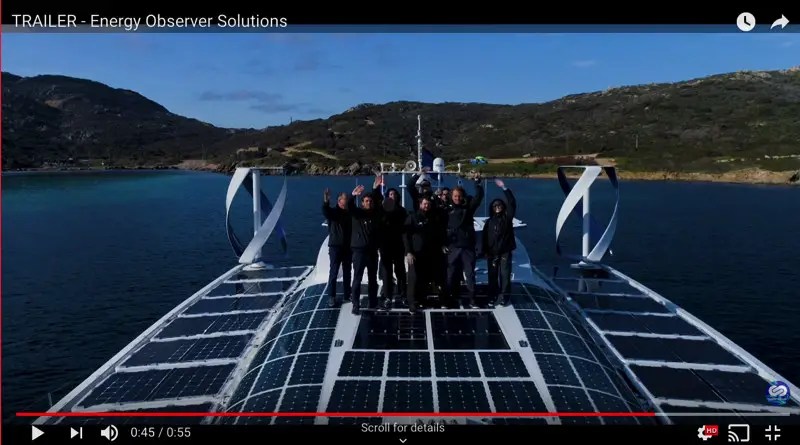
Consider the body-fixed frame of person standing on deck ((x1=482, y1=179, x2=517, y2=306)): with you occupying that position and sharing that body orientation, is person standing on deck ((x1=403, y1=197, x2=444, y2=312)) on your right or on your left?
on your right

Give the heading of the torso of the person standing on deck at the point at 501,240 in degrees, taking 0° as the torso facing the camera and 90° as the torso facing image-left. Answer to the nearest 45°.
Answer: approximately 0°

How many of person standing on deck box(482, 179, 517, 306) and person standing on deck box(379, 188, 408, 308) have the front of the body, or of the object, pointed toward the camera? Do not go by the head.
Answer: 2

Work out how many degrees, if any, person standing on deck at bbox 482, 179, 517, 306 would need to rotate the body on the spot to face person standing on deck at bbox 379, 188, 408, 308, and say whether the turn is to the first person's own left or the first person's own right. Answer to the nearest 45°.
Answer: approximately 90° to the first person's own right

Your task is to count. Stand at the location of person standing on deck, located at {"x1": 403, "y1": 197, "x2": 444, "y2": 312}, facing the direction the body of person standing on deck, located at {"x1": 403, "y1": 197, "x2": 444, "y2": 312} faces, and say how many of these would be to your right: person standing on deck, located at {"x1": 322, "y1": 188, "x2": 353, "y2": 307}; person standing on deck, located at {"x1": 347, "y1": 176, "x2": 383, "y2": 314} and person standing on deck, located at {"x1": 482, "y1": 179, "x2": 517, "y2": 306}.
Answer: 2

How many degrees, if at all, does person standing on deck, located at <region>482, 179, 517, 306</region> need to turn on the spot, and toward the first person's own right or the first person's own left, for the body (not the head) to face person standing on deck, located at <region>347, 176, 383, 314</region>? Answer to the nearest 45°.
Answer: approximately 90° to the first person's own right

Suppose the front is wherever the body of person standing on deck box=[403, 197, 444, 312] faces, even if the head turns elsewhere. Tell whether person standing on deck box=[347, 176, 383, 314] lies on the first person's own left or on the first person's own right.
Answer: on the first person's own right

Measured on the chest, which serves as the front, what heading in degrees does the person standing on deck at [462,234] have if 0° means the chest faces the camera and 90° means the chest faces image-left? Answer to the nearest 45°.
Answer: approximately 0°

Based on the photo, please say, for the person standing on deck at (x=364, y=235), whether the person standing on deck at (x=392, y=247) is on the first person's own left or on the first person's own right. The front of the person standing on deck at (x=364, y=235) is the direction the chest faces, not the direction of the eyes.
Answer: on the first person's own left

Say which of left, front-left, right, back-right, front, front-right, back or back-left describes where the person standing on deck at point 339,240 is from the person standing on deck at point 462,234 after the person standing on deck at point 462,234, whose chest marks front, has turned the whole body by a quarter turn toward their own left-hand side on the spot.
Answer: back
